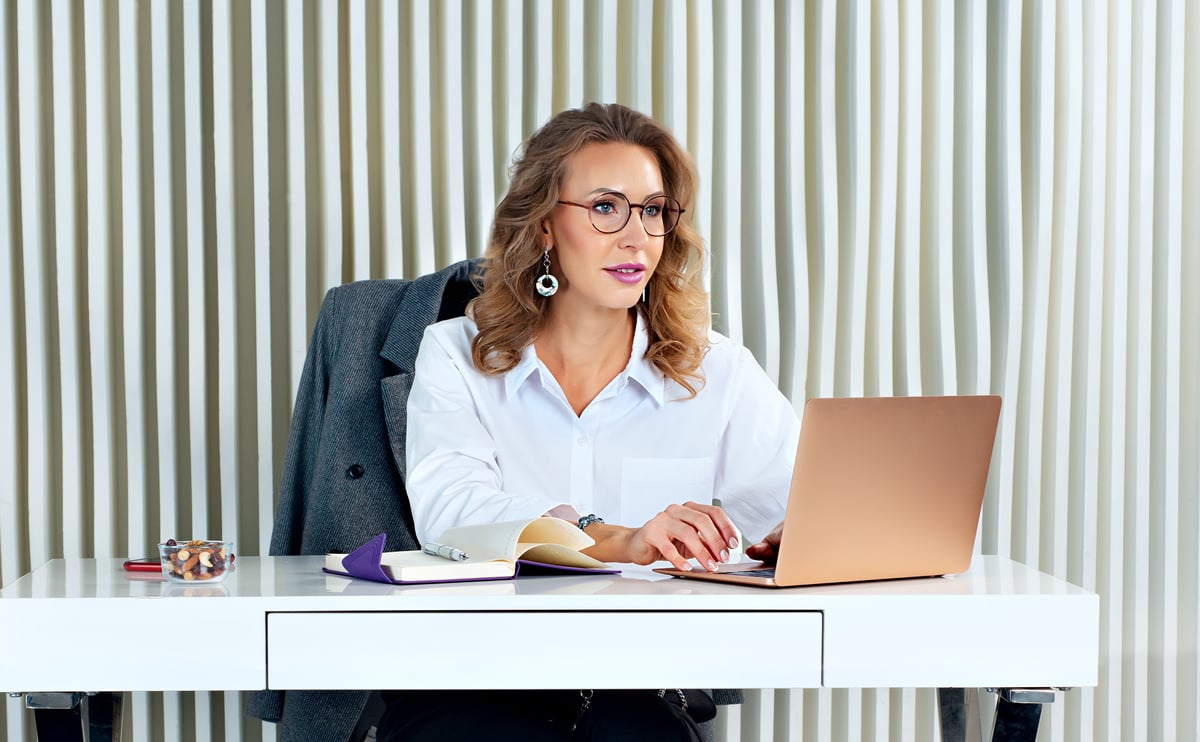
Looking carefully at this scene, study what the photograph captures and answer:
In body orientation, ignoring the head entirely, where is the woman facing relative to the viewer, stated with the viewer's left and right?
facing the viewer

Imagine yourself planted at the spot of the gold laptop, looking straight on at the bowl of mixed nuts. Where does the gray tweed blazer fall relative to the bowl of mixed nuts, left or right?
right

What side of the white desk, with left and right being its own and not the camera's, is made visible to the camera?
front

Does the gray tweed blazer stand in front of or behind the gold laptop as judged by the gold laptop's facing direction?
in front

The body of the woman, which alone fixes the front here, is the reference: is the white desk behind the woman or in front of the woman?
in front

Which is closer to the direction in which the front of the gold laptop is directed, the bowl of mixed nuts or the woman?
the woman

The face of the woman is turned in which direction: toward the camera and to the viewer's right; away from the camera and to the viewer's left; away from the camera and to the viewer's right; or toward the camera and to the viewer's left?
toward the camera and to the viewer's right

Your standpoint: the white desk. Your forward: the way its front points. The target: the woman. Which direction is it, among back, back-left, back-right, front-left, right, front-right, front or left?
back

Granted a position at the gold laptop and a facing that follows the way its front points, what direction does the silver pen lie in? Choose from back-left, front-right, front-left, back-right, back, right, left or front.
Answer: front-left

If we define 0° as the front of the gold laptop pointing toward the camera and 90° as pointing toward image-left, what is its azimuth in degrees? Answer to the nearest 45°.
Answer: approximately 135°

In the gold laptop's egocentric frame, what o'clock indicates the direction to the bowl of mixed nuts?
The bowl of mixed nuts is roughly at 10 o'clock from the gold laptop.
